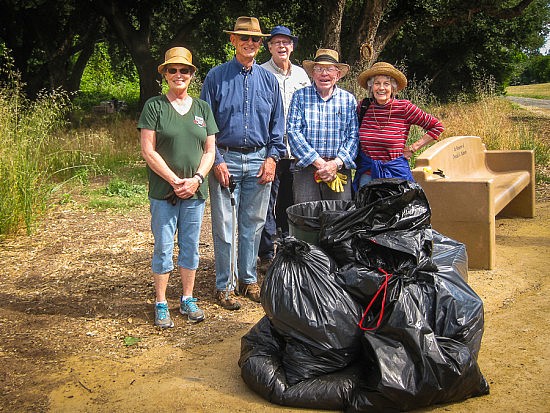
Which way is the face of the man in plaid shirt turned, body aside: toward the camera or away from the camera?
toward the camera

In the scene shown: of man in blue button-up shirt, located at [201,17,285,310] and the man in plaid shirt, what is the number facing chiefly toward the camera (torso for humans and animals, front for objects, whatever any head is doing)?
2

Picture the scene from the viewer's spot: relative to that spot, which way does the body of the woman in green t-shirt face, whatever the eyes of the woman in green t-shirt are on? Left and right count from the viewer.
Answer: facing the viewer

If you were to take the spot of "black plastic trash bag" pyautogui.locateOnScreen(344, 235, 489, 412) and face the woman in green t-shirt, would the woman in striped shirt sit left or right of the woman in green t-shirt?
right

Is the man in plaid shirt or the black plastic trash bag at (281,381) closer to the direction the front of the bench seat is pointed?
the black plastic trash bag

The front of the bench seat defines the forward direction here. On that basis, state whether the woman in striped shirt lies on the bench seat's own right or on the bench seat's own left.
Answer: on the bench seat's own right

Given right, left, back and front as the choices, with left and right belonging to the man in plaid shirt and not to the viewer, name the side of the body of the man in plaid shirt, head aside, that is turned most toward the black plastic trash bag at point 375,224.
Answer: front

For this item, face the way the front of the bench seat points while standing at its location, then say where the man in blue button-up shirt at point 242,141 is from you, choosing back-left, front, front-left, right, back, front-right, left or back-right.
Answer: right

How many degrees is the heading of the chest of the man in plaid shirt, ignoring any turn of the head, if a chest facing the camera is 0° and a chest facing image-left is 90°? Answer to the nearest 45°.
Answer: approximately 0°

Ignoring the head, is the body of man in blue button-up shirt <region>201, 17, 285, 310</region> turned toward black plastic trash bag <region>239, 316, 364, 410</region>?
yes

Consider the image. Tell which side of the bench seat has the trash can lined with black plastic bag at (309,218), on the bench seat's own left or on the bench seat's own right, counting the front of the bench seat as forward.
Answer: on the bench seat's own right

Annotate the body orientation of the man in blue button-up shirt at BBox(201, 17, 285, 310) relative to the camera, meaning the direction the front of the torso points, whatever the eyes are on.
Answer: toward the camera
